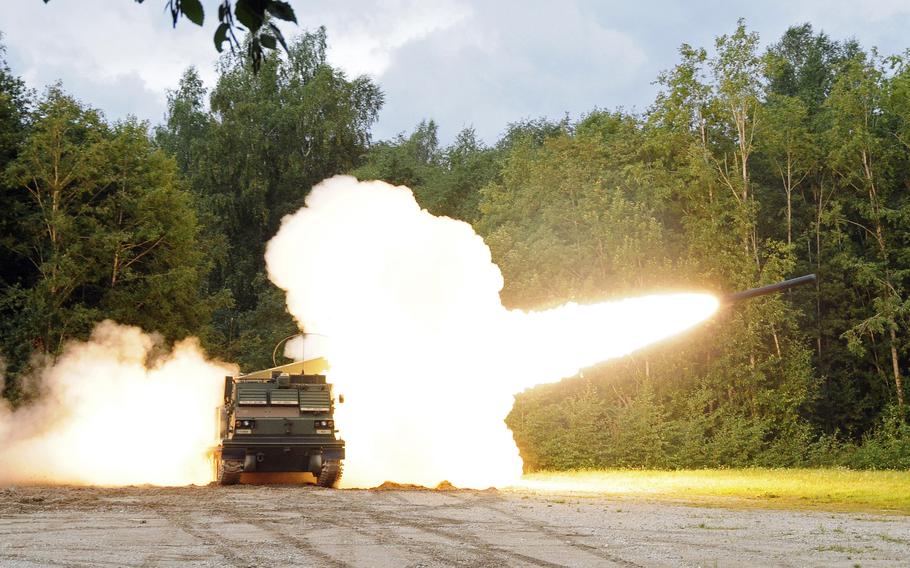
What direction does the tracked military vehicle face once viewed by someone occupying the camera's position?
facing the viewer
